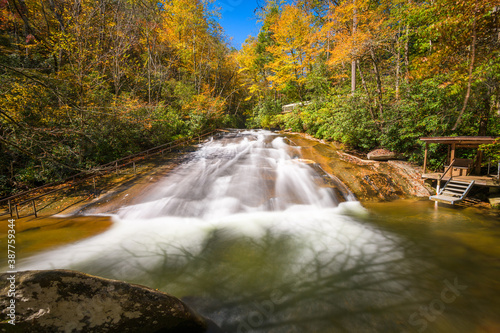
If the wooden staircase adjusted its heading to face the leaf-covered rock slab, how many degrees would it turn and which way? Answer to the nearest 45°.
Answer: approximately 90° to its right

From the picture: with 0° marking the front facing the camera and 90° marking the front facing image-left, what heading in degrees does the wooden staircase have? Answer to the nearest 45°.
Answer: approximately 45°

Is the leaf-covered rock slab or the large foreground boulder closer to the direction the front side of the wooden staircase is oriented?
the large foreground boulder

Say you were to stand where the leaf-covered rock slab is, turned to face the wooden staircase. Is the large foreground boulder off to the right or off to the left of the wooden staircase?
right

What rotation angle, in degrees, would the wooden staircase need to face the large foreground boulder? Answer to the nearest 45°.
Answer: approximately 45° to its left
